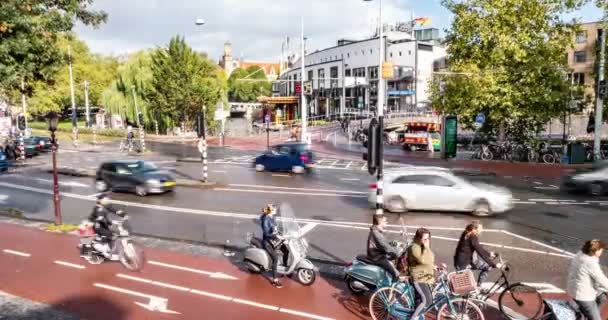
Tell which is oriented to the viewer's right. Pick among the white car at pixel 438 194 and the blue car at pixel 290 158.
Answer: the white car

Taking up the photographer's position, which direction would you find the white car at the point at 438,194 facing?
facing to the right of the viewer

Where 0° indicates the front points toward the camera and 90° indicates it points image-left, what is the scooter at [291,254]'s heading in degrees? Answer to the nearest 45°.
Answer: approximately 315°

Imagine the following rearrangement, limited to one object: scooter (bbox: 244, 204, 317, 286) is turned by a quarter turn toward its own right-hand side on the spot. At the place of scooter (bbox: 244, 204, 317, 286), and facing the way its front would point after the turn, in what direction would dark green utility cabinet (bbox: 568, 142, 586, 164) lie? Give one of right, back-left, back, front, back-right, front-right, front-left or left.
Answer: back
